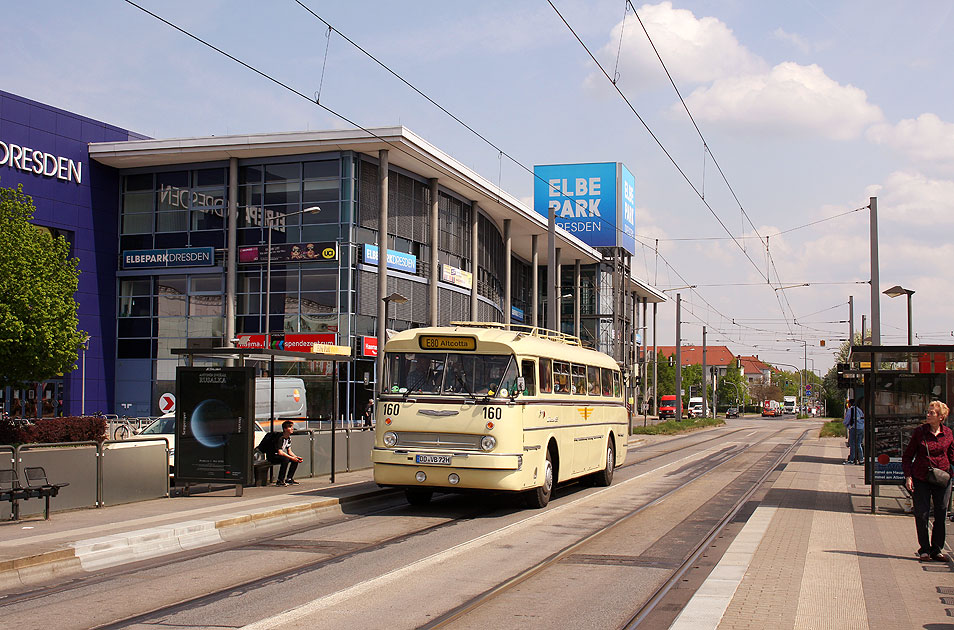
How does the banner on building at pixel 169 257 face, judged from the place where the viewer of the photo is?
facing the viewer

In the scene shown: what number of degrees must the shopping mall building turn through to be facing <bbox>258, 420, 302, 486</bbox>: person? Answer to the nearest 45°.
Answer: approximately 45° to its right

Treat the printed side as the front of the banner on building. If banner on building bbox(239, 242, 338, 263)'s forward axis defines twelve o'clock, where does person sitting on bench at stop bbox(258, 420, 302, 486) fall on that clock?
The person sitting on bench at stop is roughly at 12 o'clock from the banner on building.

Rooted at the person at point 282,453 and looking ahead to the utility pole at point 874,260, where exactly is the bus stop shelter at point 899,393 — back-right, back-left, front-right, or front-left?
front-right

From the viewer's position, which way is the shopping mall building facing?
facing the viewer and to the right of the viewer

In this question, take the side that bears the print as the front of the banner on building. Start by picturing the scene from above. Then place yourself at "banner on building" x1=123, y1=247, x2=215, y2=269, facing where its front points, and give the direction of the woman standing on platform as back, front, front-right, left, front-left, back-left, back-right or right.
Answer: front

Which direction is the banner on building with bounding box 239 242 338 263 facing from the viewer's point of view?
toward the camera

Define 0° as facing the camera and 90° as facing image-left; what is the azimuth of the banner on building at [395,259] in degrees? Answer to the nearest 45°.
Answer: approximately 315°

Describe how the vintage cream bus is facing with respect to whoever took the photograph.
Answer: facing the viewer and to the left of the viewer

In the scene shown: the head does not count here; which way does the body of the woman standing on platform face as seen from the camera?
toward the camera

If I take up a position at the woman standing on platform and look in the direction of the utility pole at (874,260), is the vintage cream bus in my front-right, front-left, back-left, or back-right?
front-left

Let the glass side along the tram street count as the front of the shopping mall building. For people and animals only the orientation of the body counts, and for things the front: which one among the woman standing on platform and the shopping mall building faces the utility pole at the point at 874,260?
the shopping mall building
